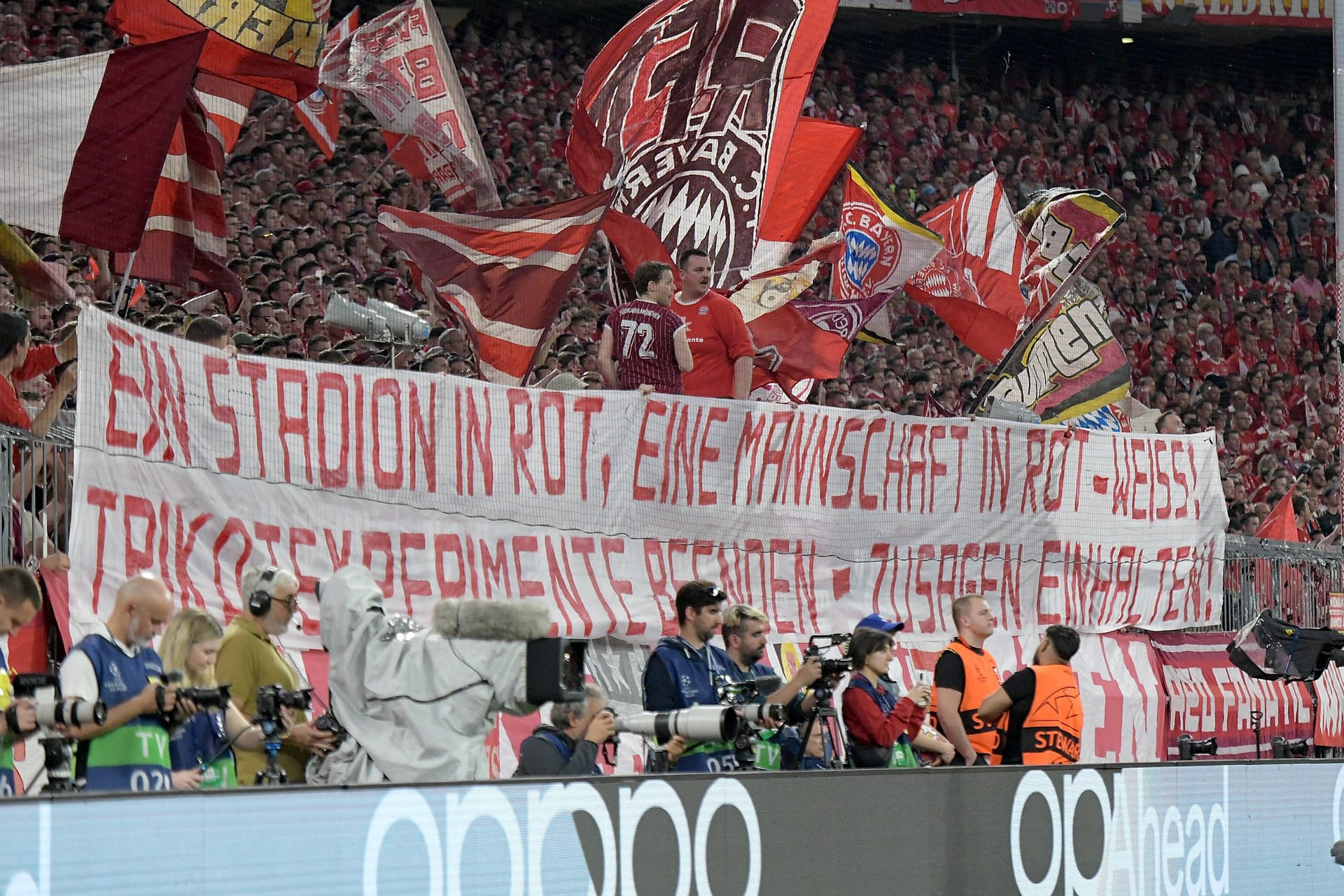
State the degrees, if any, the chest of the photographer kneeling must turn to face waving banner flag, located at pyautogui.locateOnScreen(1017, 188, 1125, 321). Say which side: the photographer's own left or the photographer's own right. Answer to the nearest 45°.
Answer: approximately 45° to the photographer's own left

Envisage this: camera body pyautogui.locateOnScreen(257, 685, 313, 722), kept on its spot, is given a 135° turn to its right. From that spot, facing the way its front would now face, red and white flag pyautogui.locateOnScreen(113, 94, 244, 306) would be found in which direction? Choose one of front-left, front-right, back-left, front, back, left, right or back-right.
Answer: back-right

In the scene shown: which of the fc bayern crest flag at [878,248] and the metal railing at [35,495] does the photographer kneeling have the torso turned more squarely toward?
the fc bayern crest flag

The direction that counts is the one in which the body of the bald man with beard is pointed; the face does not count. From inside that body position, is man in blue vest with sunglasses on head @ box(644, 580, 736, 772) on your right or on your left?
on your left

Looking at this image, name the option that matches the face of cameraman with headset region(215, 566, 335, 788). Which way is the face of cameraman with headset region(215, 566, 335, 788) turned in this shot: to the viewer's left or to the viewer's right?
to the viewer's right

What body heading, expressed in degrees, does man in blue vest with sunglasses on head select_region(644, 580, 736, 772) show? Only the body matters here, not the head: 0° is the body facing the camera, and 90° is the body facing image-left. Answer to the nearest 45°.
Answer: approximately 315°

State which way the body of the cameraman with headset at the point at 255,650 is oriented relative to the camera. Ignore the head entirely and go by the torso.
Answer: to the viewer's right

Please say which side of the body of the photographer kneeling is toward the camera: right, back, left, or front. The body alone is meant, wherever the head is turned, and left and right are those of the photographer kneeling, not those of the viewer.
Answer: right
